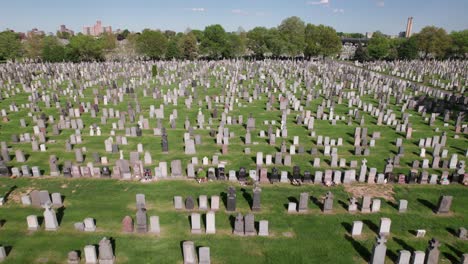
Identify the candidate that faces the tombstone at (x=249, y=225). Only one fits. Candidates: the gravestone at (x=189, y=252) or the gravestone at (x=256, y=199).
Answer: the gravestone at (x=256, y=199)

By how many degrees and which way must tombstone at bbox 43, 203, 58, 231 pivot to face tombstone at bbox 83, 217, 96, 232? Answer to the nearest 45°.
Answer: approximately 45° to its left

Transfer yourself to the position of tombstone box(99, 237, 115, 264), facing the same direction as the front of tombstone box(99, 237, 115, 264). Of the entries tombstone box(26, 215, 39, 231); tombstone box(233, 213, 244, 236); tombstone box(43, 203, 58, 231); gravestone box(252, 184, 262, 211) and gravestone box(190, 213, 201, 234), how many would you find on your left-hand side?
3

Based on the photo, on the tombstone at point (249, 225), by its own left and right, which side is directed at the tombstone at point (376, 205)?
left

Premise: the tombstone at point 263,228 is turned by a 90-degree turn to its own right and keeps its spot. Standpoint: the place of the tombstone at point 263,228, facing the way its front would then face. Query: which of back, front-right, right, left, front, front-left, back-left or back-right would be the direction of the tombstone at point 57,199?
front

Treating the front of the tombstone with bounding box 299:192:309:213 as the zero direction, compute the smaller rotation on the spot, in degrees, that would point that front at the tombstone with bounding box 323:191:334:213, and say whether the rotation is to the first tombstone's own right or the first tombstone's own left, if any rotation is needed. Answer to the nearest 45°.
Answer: approximately 90° to the first tombstone's own left

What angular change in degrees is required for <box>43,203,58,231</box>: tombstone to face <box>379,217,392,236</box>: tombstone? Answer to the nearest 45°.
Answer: approximately 45° to its left

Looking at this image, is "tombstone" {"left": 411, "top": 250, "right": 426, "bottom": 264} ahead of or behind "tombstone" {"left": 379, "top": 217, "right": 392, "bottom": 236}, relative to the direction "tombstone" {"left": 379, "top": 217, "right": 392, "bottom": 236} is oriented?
ahead

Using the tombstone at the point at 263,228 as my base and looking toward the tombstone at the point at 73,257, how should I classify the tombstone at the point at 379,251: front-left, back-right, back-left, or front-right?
back-left

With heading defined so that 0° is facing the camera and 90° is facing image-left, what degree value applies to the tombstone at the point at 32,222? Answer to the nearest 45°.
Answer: approximately 0°

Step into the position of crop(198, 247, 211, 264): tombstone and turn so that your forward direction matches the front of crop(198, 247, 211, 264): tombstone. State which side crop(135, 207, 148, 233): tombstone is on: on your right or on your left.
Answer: on your right

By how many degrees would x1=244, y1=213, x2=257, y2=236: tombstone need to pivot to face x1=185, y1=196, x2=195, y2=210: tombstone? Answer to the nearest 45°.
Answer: approximately 135° to its right
